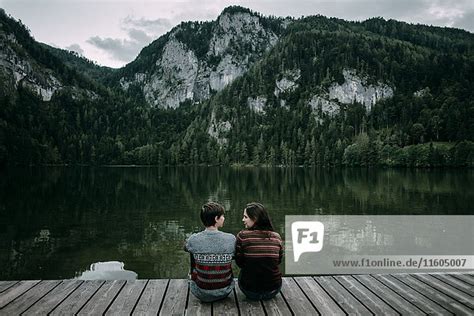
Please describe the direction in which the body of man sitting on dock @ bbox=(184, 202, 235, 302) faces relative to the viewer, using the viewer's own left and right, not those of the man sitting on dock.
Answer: facing away from the viewer

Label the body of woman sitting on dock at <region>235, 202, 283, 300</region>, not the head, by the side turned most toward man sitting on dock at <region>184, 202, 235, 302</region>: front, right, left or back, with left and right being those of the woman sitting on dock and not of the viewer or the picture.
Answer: left

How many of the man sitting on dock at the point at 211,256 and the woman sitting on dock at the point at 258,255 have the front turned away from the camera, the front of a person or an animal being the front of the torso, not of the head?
2

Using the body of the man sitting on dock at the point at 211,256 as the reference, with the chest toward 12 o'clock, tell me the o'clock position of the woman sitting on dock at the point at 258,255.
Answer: The woman sitting on dock is roughly at 3 o'clock from the man sitting on dock.

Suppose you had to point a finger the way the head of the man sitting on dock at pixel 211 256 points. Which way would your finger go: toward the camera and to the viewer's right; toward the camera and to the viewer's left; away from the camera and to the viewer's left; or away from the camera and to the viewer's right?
away from the camera and to the viewer's right

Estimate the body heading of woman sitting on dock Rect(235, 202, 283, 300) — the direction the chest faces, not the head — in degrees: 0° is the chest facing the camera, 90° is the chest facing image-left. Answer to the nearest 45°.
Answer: approximately 180°
